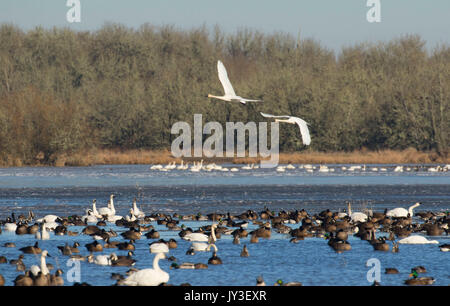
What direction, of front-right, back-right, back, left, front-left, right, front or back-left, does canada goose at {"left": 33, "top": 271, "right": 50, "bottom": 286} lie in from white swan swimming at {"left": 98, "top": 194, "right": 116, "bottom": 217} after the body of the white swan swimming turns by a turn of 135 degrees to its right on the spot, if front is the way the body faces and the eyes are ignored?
front-left

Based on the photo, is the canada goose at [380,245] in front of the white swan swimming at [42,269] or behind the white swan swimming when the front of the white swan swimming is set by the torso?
in front

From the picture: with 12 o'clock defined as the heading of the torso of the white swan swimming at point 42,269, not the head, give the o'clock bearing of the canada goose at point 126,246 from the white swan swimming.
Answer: The canada goose is roughly at 10 o'clock from the white swan swimming.

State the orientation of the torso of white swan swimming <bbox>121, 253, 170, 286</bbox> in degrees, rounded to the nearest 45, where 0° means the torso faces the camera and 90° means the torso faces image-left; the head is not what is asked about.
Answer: approximately 270°

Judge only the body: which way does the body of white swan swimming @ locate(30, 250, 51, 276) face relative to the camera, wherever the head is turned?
to the viewer's right

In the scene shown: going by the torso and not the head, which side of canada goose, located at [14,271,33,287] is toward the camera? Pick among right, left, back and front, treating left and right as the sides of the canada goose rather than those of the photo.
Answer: right
